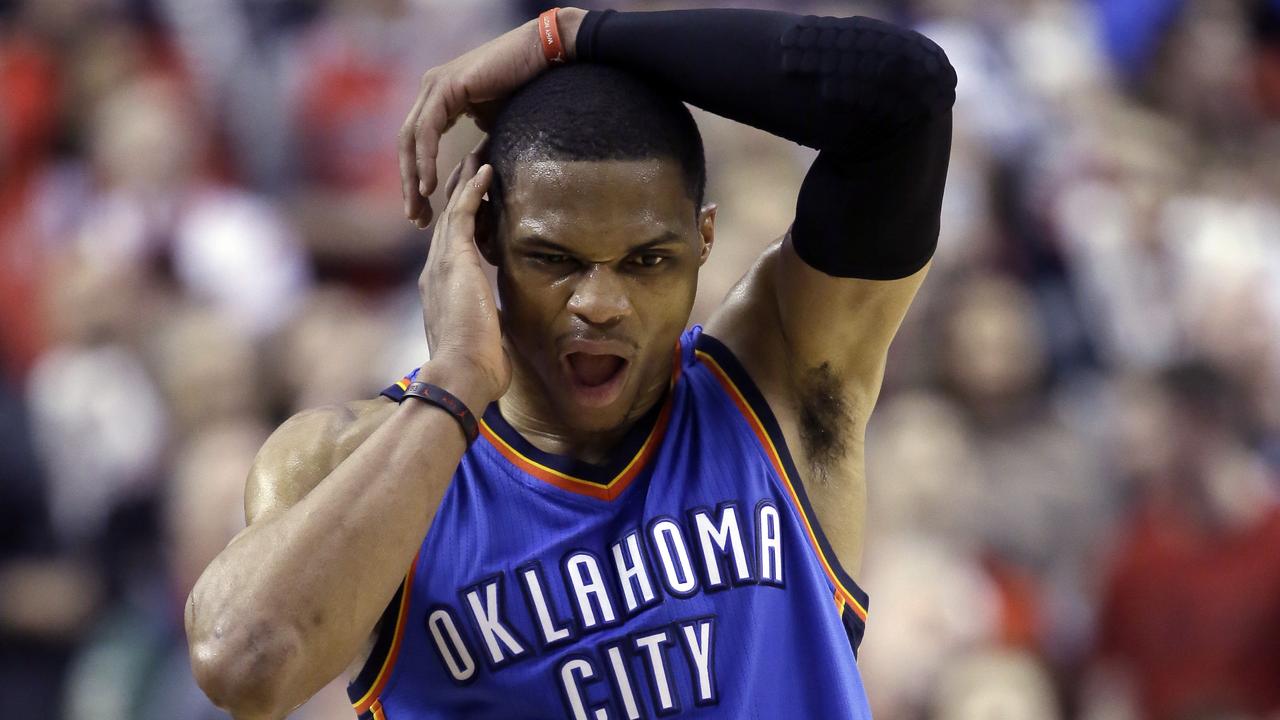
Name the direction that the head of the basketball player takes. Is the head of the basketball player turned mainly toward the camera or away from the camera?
toward the camera

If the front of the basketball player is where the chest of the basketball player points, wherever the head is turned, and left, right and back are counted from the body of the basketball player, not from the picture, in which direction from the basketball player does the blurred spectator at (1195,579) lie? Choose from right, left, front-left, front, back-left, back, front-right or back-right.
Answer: back-left

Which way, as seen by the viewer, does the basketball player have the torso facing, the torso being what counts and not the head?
toward the camera
